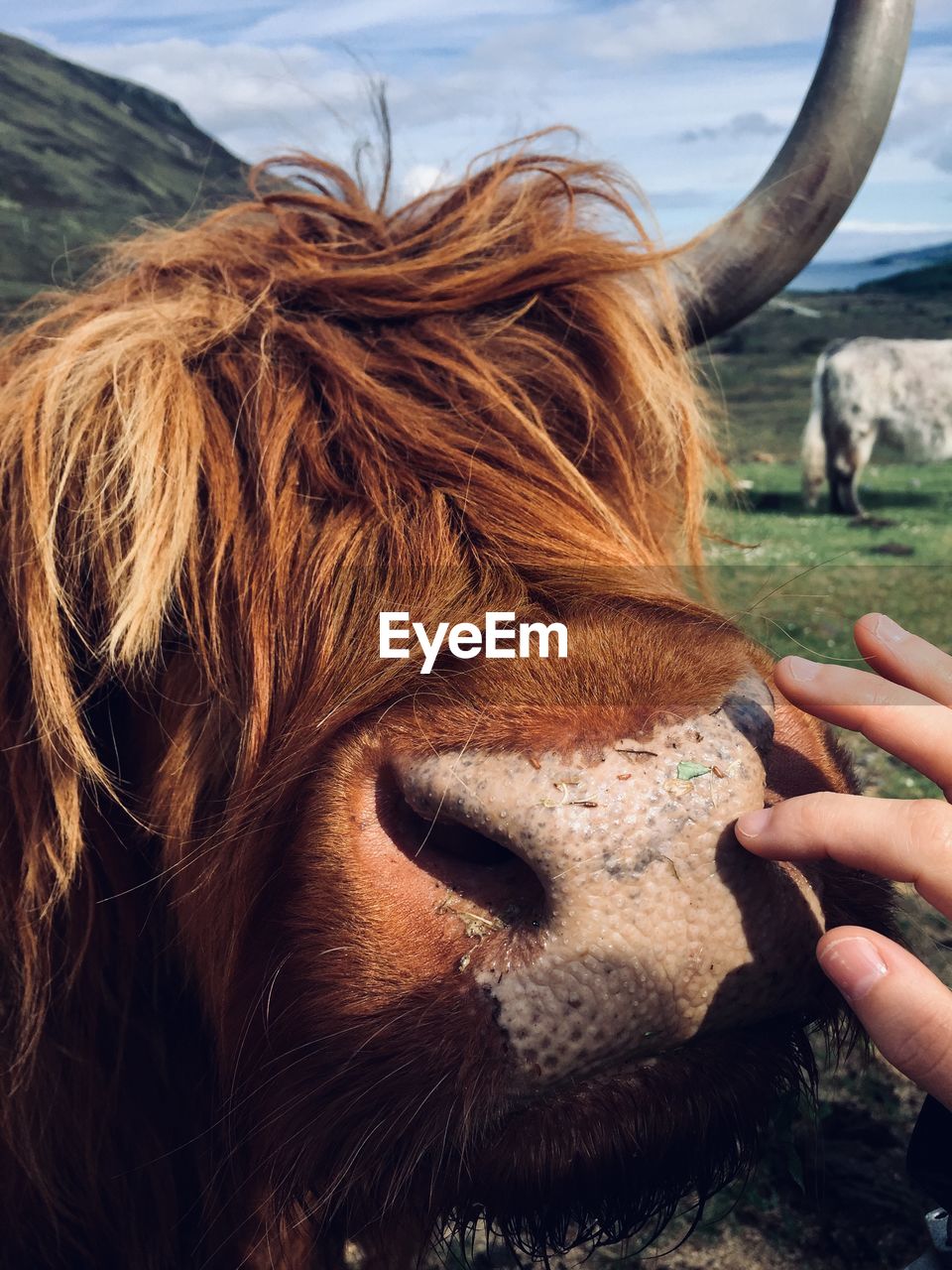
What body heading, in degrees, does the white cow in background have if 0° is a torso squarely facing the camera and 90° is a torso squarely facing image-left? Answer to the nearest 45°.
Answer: approximately 270°

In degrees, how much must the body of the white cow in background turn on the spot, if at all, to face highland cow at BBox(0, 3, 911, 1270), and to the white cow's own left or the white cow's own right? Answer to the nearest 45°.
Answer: approximately 90° to the white cow's own right
